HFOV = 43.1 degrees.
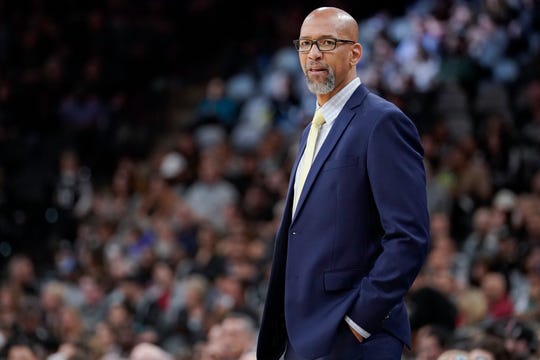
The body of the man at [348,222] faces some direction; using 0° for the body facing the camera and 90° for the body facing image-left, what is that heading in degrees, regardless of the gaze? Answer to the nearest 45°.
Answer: approximately 45°

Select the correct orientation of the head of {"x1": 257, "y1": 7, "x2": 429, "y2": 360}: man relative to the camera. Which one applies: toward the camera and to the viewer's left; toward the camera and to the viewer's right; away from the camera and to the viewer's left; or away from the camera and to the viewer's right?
toward the camera and to the viewer's left
